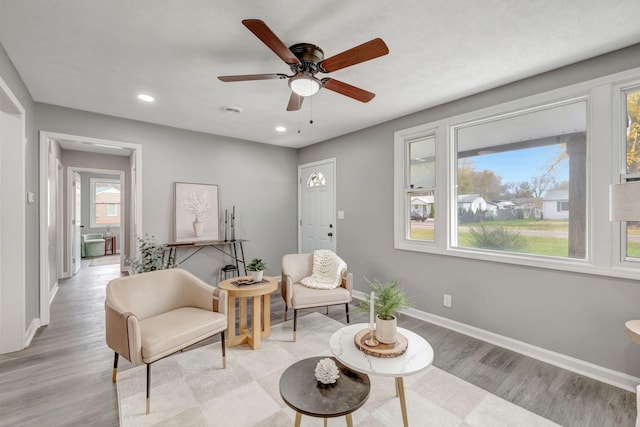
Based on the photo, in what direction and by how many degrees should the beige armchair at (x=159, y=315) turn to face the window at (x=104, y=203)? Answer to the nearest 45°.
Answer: approximately 135° to its left

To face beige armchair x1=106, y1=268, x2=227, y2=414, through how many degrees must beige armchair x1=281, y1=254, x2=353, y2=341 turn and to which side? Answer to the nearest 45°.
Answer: approximately 90° to its right

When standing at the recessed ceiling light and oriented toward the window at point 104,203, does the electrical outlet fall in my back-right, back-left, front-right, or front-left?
back-right

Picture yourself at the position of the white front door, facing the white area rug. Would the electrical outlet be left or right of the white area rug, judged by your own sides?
left

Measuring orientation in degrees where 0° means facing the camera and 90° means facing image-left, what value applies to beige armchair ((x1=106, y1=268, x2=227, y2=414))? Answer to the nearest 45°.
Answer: approximately 315°

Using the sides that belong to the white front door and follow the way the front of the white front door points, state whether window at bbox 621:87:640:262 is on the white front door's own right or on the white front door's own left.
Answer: on the white front door's own left

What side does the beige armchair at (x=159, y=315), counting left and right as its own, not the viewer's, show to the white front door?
left

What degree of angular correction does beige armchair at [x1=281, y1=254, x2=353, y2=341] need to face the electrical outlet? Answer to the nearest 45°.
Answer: approximately 45° to its left

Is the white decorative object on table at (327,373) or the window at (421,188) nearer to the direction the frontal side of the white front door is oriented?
the white decorative object on table
